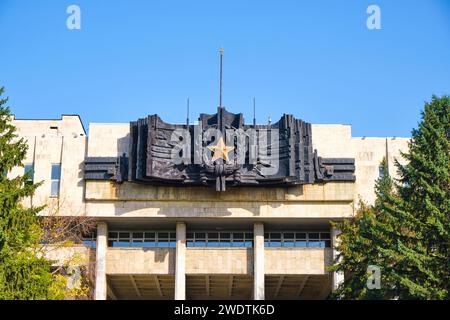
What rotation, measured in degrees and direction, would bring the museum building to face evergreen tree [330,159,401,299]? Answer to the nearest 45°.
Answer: approximately 45° to its left

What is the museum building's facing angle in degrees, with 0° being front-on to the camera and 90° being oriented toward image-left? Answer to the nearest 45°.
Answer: approximately 0°
